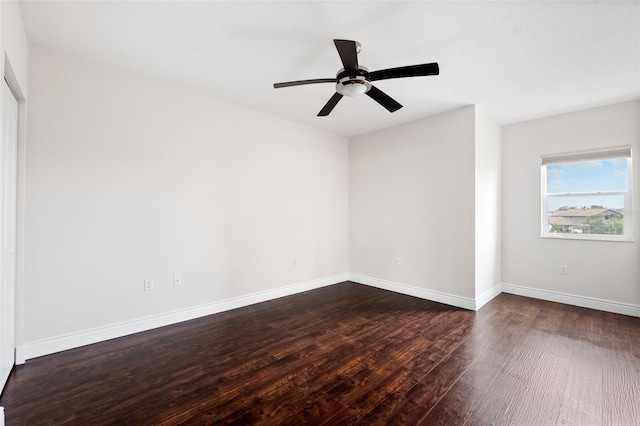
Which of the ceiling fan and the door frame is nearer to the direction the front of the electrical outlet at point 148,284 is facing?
the ceiling fan

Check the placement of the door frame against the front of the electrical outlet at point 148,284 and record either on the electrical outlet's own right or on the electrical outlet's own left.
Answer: on the electrical outlet's own right

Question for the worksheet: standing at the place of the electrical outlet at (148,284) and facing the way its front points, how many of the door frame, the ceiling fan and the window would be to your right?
1

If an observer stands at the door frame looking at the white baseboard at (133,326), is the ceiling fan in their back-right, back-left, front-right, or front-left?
front-right

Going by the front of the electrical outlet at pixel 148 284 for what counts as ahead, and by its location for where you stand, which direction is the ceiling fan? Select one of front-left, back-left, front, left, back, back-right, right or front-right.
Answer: front-left

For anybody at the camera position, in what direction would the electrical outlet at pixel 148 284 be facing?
facing the viewer

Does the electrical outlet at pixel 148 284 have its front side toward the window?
no

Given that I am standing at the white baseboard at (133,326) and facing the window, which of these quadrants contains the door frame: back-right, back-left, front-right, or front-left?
back-right
